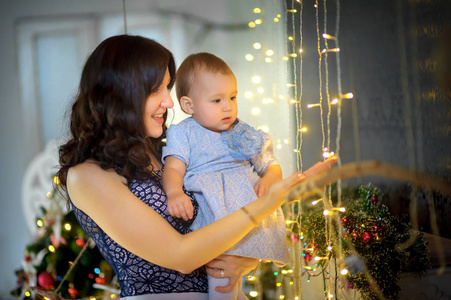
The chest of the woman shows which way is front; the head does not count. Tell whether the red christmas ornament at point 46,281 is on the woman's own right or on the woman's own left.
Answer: on the woman's own left

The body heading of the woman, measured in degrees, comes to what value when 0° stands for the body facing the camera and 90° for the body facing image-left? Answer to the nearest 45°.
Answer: approximately 270°

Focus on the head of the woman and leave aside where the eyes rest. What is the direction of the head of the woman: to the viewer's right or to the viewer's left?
to the viewer's right

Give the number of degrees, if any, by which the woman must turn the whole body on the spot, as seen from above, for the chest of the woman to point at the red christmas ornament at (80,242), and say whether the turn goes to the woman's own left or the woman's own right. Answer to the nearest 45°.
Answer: approximately 90° to the woman's own left

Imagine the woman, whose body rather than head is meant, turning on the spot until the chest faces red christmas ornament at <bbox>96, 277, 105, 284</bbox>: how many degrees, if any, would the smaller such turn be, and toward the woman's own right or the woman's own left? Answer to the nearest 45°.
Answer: approximately 90° to the woman's own left
